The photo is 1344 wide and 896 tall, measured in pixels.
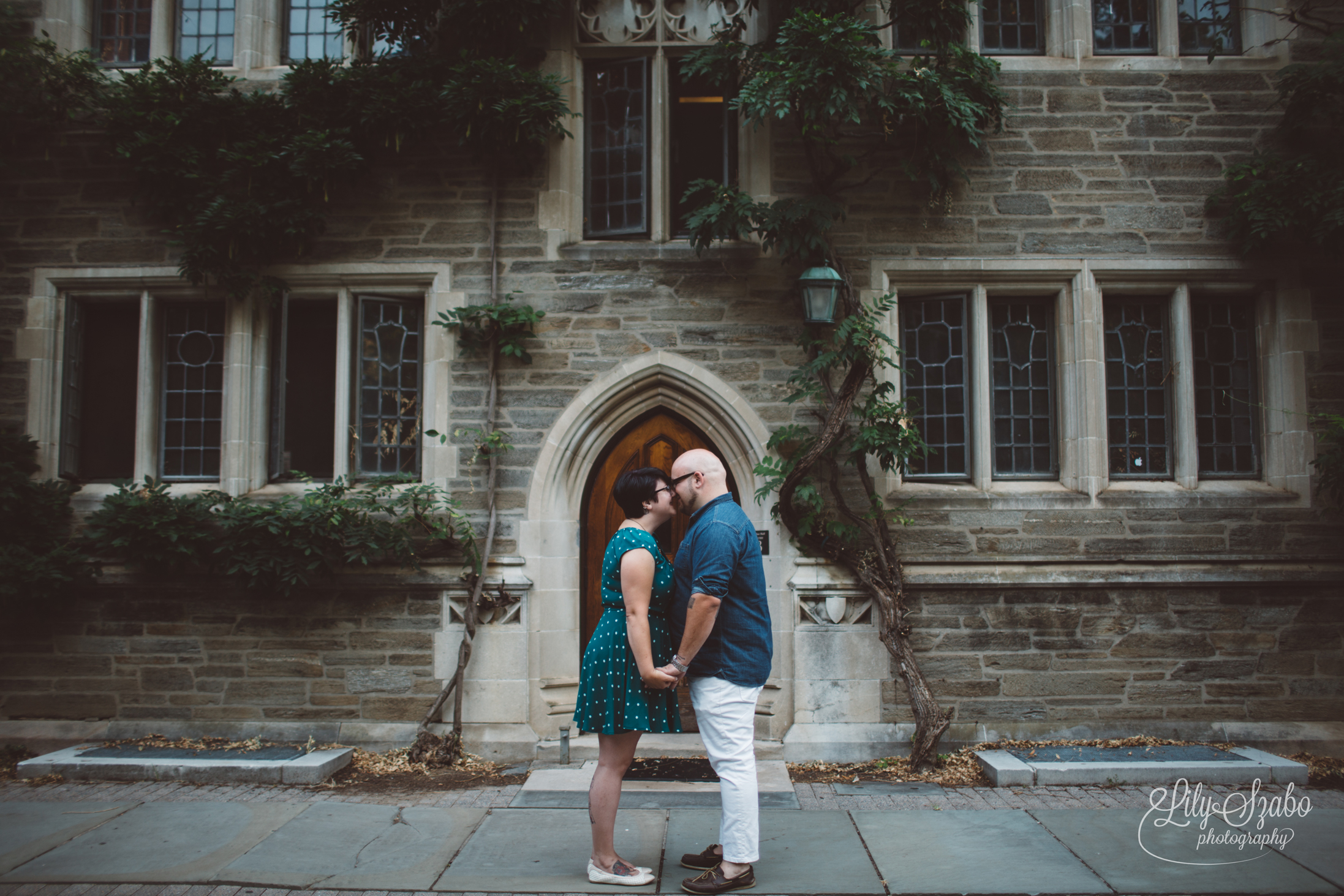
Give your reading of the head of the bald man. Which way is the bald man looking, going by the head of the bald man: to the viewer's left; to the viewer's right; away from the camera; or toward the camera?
to the viewer's left

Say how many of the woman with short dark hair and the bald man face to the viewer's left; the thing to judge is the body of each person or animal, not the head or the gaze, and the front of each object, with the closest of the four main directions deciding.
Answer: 1

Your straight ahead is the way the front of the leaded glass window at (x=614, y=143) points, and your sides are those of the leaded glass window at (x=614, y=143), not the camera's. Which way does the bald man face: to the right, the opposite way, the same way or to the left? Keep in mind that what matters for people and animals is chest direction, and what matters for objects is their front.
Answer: to the right

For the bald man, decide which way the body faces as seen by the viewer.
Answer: to the viewer's left

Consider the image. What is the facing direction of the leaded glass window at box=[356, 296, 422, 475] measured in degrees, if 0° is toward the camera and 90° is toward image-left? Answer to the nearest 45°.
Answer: approximately 0°

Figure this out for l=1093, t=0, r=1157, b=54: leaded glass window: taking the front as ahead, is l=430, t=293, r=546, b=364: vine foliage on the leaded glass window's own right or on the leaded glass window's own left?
on the leaded glass window's own right

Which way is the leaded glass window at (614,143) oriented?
toward the camera

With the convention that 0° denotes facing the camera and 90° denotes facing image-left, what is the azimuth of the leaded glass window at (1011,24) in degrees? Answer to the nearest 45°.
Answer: approximately 0°

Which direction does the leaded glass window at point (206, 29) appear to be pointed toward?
toward the camera

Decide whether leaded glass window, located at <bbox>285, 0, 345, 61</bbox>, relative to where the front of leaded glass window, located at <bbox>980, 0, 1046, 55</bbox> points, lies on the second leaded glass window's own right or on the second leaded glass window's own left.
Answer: on the second leaded glass window's own right

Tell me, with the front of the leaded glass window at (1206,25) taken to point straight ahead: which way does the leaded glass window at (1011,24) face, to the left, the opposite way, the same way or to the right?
the same way

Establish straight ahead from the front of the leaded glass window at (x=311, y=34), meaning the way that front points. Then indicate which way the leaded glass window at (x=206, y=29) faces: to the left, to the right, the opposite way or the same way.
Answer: the same way

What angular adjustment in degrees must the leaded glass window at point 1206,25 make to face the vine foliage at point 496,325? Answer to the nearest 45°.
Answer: approximately 45° to its right

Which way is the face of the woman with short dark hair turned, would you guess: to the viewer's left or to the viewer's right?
to the viewer's right

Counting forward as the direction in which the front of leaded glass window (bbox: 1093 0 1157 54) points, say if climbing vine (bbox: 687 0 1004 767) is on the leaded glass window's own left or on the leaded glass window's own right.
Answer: on the leaded glass window's own right

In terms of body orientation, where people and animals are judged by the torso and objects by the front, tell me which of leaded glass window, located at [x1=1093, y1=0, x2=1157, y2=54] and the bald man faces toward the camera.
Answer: the leaded glass window
